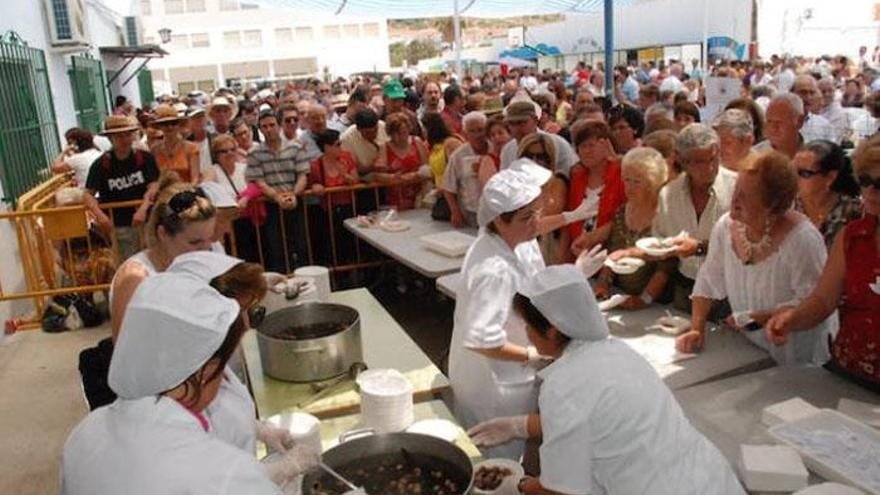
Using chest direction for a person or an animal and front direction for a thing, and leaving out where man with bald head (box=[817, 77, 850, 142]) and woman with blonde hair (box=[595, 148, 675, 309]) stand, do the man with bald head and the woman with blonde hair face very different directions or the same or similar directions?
same or similar directions

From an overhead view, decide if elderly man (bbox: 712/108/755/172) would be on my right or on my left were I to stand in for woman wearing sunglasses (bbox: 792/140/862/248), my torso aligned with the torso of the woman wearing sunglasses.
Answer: on my right

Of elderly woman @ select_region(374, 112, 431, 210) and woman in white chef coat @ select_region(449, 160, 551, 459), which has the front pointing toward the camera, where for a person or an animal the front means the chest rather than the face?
the elderly woman

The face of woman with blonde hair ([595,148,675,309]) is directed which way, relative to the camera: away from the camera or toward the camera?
toward the camera

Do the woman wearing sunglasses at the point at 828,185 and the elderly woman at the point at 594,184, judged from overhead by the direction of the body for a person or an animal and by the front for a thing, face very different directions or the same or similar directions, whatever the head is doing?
same or similar directions

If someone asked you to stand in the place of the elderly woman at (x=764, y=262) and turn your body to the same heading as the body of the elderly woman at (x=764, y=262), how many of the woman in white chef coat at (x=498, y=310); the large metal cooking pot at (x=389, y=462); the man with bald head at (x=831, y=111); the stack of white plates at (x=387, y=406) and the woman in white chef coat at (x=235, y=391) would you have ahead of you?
4

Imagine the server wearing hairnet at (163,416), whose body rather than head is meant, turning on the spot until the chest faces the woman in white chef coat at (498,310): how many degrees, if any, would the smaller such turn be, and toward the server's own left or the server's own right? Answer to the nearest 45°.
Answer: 0° — they already face them

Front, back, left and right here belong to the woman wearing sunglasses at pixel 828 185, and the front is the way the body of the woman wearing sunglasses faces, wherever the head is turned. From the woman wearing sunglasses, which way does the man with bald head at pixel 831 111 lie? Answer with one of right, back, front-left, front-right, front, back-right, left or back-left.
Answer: back-right

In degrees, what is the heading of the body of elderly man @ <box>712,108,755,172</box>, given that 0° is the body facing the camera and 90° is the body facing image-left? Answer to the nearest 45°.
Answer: approximately 45°

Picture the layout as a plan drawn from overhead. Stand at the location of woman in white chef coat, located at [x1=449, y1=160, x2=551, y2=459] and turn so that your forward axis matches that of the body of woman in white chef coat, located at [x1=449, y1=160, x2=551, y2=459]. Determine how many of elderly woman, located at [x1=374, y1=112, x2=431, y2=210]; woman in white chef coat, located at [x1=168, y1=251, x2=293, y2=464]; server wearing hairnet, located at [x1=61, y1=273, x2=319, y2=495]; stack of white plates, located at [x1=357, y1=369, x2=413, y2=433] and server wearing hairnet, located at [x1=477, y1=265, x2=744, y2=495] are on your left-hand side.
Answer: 1

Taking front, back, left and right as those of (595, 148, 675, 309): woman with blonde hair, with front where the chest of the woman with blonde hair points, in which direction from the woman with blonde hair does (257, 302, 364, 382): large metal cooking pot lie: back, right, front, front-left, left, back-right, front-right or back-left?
front

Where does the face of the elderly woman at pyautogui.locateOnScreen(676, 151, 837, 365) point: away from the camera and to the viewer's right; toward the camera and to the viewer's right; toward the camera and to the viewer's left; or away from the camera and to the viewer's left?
toward the camera and to the viewer's left

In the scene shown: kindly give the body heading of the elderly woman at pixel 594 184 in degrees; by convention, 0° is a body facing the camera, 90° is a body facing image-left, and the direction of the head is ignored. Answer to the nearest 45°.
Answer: approximately 45°

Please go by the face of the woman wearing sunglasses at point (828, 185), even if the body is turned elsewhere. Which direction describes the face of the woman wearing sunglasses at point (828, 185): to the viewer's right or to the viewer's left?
to the viewer's left

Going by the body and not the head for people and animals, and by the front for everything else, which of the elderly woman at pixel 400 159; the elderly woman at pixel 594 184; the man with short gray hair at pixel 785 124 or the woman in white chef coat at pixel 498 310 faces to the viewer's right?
the woman in white chef coat

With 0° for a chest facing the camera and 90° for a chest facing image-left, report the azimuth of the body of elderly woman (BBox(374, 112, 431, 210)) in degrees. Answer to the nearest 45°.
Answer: approximately 0°

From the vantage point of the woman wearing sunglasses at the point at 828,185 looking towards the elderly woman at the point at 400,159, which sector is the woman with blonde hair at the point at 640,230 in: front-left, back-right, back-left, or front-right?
front-left

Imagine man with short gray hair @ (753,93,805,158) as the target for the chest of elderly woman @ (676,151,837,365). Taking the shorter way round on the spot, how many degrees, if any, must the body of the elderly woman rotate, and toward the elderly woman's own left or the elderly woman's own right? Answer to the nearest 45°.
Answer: approximately 135° to the elderly woman's own right

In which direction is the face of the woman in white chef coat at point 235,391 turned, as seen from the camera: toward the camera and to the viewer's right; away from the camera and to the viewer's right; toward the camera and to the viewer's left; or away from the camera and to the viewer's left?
away from the camera and to the viewer's right
